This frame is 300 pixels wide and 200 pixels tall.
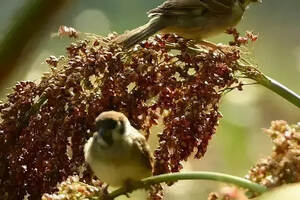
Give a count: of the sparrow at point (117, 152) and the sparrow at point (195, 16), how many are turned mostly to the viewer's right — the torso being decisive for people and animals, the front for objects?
1

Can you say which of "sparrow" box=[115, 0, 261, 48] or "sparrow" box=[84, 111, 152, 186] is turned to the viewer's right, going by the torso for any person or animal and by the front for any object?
"sparrow" box=[115, 0, 261, 48]

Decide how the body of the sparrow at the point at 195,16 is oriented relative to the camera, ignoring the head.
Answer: to the viewer's right
